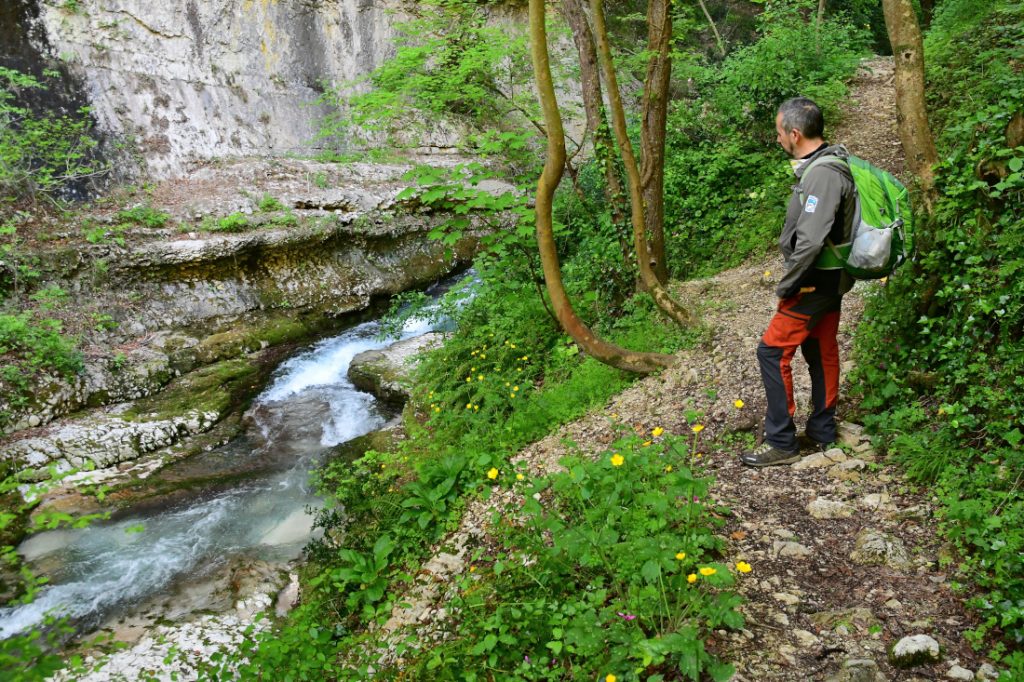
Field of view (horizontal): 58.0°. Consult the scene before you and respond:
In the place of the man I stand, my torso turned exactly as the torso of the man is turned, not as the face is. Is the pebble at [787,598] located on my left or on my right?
on my left

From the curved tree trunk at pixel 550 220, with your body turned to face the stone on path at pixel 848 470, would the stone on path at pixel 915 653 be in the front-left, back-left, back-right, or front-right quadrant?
front-right

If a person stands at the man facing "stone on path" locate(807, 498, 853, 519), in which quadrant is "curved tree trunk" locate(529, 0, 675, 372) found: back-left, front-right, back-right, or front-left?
back-right

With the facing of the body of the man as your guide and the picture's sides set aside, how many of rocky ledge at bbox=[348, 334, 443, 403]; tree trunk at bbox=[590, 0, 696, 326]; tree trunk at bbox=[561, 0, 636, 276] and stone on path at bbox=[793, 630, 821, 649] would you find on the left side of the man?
1

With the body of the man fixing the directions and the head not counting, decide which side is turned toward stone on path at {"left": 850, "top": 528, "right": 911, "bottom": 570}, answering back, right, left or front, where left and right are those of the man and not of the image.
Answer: left

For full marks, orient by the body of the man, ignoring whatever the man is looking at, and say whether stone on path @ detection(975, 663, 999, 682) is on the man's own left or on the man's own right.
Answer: on the man's own left

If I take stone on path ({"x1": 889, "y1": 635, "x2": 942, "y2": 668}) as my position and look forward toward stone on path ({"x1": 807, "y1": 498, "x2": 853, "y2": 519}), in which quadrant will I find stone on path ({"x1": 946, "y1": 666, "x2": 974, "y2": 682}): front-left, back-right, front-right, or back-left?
back-right

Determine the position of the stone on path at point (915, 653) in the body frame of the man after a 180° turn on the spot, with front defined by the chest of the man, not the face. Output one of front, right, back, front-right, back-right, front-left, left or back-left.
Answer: right

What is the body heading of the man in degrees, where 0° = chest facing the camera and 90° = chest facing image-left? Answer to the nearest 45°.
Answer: approximately 90°

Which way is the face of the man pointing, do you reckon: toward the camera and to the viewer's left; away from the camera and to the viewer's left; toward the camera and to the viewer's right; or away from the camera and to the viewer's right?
away from the camera and to the viewer's left

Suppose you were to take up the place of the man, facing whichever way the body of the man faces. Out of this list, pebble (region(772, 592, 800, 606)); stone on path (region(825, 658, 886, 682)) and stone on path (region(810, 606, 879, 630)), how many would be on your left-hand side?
3

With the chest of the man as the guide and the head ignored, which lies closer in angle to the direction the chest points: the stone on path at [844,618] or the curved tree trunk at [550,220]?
the curved tree trunk
